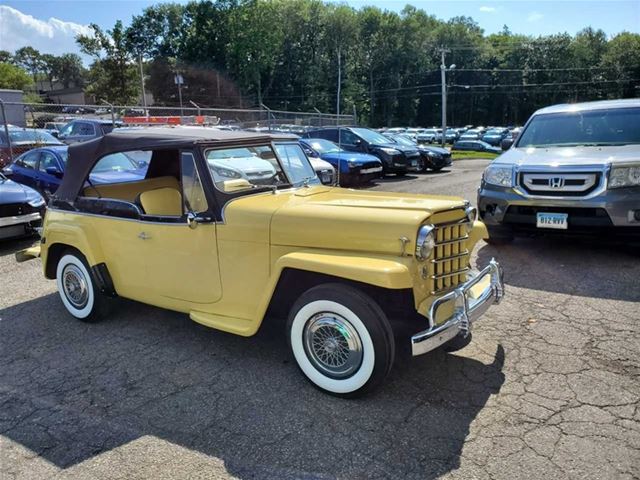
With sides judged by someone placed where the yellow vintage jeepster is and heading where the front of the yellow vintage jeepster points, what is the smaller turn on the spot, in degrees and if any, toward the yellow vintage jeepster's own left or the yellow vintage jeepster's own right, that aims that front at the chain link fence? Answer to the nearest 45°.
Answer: approximately 135° to the yellow vintage jeepster's own left

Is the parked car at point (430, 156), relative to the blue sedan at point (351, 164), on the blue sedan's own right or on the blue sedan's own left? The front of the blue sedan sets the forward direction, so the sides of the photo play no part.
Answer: on the blue sedan's own left

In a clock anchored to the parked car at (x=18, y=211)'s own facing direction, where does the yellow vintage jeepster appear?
The yellow vintage jeepster is roughly at 1 o'clock from the parked car.

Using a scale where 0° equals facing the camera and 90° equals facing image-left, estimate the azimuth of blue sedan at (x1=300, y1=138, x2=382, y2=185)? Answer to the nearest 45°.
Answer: approximately 315°

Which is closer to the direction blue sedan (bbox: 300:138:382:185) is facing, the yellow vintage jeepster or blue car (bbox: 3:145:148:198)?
the yellow vintage jeepster

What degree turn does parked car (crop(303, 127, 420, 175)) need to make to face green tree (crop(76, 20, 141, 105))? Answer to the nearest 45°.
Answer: approximately 180°
